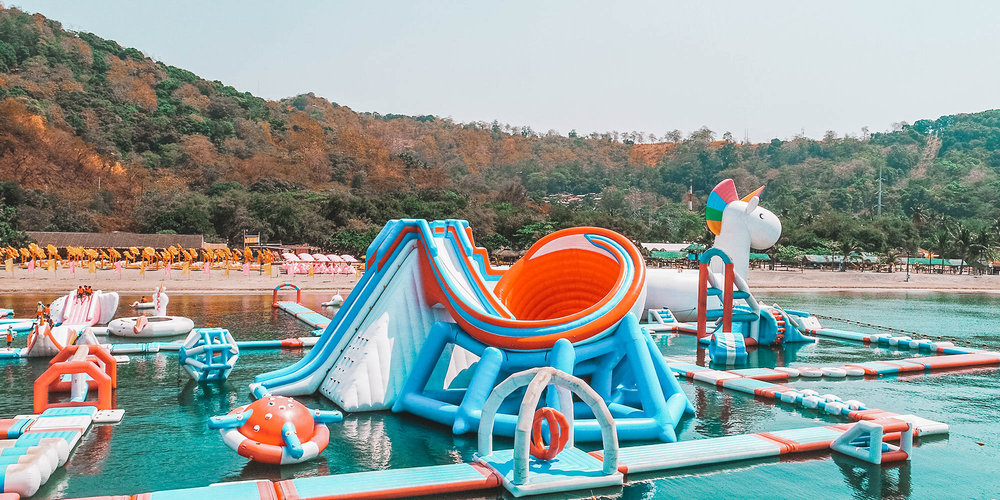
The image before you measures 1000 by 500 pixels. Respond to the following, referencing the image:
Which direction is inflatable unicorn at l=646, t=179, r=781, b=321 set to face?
to the viewer's right

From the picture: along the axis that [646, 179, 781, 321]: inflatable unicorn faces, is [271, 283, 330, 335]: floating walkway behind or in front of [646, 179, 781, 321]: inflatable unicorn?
behind

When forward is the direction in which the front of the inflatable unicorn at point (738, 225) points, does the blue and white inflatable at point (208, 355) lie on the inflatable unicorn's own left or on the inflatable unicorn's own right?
on the inflatable unicorn's own right

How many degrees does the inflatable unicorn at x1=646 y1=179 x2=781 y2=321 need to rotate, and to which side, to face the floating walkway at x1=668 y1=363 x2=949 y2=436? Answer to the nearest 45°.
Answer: approximately 90° to its right

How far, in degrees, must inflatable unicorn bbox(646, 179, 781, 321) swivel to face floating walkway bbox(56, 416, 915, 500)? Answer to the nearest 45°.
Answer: approximately 90° to its right

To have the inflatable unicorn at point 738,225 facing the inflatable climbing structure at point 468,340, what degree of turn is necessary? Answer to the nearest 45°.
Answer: approximately 90° to its right

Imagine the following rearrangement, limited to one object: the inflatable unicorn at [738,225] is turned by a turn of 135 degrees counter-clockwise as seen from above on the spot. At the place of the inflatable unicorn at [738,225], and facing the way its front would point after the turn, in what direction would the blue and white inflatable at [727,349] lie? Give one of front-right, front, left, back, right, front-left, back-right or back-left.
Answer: back-left

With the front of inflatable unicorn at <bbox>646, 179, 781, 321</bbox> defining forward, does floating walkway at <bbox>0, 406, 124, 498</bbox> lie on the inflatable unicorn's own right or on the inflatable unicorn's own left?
on the inflatable unicorn's own right
